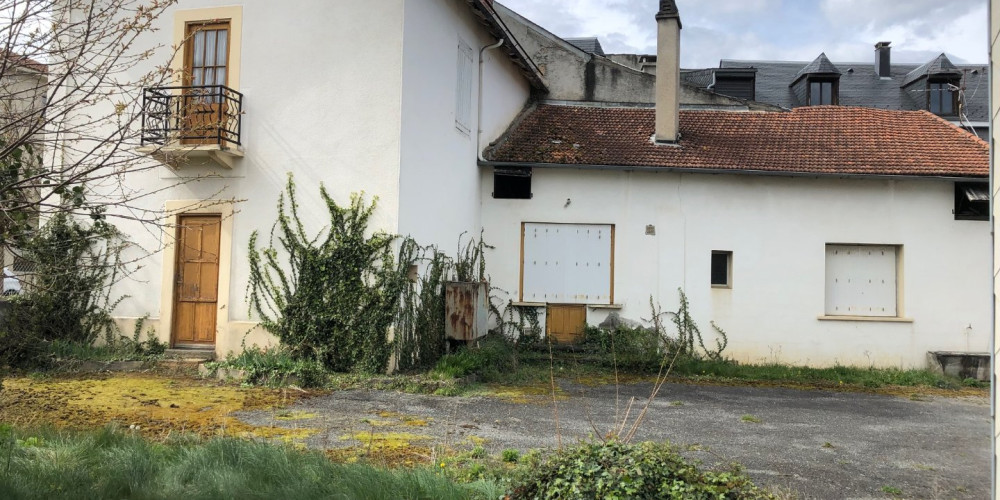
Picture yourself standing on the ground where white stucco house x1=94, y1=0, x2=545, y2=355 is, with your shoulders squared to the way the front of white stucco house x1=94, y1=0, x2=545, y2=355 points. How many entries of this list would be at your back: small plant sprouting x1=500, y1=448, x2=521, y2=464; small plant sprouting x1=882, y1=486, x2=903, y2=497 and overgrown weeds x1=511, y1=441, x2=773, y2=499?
0

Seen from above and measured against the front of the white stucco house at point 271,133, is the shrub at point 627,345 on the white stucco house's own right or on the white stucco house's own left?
on the white stucco house's own left

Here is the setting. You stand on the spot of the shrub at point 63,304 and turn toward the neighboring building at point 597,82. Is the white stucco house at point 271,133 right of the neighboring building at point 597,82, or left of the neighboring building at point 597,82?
right

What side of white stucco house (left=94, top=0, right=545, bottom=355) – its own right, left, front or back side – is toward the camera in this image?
front

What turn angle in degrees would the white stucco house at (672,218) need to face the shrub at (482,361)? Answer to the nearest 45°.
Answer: approximately 45° to its right

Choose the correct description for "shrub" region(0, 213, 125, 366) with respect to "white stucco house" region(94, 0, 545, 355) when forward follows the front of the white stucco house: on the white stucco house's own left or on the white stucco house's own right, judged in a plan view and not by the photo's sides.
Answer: on the white stucco house's own right

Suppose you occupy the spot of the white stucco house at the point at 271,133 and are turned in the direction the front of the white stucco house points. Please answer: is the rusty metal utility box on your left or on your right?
on your left

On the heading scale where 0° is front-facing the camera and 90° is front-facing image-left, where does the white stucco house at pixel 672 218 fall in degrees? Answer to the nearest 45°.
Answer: approximately 0°

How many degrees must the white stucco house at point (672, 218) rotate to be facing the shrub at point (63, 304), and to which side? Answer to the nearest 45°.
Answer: approximately 90° to its right

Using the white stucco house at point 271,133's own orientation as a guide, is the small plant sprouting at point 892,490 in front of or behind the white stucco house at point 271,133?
in front
